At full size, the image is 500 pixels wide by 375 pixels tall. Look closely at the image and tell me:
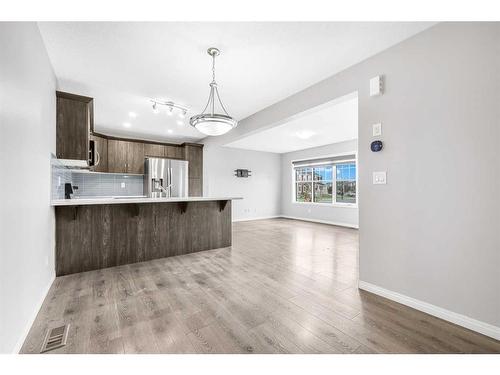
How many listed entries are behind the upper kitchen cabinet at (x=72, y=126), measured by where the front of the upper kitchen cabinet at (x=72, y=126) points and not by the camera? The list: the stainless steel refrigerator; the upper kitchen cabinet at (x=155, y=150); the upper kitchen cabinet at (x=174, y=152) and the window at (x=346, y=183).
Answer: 0

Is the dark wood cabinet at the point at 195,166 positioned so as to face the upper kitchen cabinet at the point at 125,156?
no

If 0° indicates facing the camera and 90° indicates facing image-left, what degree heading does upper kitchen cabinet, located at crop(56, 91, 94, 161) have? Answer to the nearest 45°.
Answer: approximately 270°

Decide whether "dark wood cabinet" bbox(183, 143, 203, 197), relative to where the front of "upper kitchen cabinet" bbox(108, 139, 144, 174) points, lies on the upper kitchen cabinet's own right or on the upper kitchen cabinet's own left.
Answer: on the upper kitchen cabinet's own left

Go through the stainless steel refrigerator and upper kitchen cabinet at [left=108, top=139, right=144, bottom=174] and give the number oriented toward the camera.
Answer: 2

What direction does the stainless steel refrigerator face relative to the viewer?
toward the camera

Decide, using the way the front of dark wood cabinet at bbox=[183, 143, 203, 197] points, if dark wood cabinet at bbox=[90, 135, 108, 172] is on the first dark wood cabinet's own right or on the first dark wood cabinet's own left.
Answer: on the first dark wood cabinet's own right

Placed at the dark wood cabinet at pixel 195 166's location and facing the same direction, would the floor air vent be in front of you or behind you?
in front

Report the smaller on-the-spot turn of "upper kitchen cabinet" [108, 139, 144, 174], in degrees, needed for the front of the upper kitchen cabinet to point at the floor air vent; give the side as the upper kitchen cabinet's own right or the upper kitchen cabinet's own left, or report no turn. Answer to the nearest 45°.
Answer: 0° — it already faces it

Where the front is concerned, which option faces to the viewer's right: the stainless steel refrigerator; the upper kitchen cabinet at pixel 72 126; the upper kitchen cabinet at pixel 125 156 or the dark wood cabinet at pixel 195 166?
the upper kitchen cabinet at pixel 72 126

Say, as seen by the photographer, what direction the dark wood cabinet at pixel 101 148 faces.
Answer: facing the viewer

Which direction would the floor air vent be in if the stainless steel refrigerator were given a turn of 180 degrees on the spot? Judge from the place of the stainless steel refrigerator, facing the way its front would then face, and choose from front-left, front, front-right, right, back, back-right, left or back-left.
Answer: back

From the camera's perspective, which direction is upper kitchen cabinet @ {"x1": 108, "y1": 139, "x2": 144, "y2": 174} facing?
toward the camera

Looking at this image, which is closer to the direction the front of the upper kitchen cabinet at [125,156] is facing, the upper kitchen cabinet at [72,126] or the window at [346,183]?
the upper kitchen cabinet

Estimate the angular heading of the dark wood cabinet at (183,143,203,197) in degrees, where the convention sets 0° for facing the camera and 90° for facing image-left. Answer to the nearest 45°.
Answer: approximately 0°

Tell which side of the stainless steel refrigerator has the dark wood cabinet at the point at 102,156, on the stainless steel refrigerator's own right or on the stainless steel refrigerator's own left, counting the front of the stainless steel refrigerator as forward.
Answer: on the stainless steel refrigerator's own right

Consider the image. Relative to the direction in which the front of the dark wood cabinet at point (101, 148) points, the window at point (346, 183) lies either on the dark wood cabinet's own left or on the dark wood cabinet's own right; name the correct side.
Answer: on the dark wood cabinet's own left
